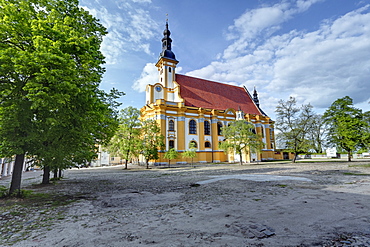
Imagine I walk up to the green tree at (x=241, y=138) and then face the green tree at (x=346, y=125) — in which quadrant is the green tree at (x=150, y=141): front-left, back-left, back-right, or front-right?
back-right

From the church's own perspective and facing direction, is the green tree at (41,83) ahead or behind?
ahead

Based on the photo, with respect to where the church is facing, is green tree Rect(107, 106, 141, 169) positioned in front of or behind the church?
in front

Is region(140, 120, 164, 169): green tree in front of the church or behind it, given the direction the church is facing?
in front

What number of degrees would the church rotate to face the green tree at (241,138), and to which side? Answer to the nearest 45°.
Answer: approximately 90° to its left

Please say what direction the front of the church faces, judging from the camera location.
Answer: facing the viewer and to the left of the viewer
